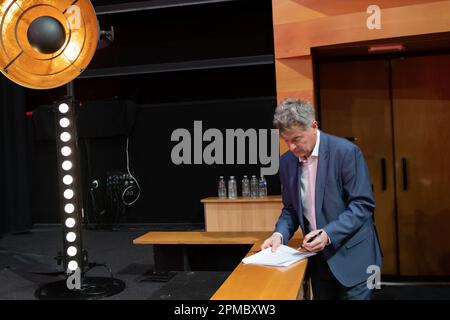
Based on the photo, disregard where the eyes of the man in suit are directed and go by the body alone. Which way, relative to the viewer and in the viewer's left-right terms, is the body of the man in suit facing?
facing the viewer and to the left of the viewer

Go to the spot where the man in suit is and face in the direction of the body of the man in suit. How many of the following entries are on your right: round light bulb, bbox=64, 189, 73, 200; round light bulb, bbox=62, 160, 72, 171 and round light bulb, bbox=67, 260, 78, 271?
3

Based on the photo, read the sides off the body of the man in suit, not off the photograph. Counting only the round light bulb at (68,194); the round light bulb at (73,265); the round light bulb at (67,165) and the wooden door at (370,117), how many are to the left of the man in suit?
0

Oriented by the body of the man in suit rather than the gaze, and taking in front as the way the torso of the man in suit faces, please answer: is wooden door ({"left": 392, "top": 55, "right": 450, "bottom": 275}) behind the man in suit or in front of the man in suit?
behind

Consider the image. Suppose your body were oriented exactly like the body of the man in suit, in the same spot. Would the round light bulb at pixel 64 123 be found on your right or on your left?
on your right

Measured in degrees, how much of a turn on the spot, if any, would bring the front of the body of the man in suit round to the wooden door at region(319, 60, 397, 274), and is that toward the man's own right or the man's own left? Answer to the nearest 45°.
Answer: approximately 135° to the man's own right

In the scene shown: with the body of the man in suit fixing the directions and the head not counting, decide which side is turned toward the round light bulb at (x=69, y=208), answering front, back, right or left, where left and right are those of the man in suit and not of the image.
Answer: right

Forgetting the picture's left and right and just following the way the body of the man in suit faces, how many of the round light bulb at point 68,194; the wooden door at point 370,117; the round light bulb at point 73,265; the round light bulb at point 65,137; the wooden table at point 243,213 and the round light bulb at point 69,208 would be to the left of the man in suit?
0

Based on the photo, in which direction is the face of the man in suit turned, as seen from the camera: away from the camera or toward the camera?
toward the camera

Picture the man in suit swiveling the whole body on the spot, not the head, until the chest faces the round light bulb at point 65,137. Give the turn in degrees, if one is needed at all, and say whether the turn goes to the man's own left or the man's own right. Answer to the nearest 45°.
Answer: approximately 90° to the man's own right
